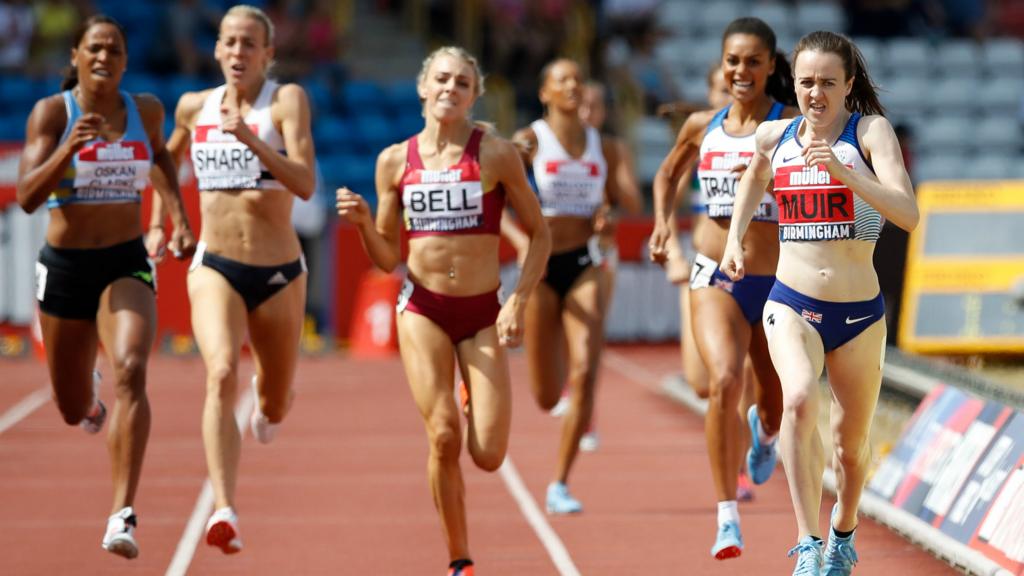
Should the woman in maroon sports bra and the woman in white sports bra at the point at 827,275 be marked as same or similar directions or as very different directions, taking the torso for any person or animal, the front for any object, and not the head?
same or similar directions

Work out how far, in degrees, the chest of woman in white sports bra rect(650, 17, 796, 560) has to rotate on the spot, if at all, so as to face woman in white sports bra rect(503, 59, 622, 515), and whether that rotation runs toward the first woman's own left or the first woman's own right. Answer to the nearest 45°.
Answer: approximately 135° to the first woman's own right

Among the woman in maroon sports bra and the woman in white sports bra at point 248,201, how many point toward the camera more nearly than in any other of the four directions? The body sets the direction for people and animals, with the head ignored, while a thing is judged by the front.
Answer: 2

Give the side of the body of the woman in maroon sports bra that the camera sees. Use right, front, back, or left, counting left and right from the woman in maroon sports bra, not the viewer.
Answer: front

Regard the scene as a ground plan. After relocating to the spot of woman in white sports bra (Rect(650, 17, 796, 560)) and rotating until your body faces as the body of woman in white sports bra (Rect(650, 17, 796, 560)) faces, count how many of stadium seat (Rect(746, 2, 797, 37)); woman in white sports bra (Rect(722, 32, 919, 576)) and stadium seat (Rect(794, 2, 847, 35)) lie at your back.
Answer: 2

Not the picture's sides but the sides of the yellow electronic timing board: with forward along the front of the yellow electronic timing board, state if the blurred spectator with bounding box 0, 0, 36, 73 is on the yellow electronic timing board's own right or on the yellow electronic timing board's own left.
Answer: on the yellow electronic timing board's own right

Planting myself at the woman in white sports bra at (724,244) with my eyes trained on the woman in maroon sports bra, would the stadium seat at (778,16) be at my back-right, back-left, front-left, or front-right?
back-right

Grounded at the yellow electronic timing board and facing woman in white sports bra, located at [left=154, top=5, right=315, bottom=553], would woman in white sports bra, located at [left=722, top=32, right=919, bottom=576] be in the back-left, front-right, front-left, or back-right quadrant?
front-left

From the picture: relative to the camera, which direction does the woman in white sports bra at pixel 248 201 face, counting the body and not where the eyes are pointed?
toward the camera

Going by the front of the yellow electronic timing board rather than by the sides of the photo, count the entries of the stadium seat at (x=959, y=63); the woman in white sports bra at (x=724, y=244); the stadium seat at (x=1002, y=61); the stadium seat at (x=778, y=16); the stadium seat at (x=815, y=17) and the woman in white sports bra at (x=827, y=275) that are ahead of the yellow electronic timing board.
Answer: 2

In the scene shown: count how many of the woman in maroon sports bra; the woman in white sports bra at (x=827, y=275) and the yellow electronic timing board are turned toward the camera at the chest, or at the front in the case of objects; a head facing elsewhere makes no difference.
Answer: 3

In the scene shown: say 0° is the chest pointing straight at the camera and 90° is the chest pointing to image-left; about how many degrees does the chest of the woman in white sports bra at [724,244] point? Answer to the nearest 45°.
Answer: approximately 0°

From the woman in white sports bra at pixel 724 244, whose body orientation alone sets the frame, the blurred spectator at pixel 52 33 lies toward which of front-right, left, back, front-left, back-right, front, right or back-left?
back-right

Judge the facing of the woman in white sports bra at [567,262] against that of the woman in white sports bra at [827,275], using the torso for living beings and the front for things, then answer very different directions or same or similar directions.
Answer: same or similar directions
